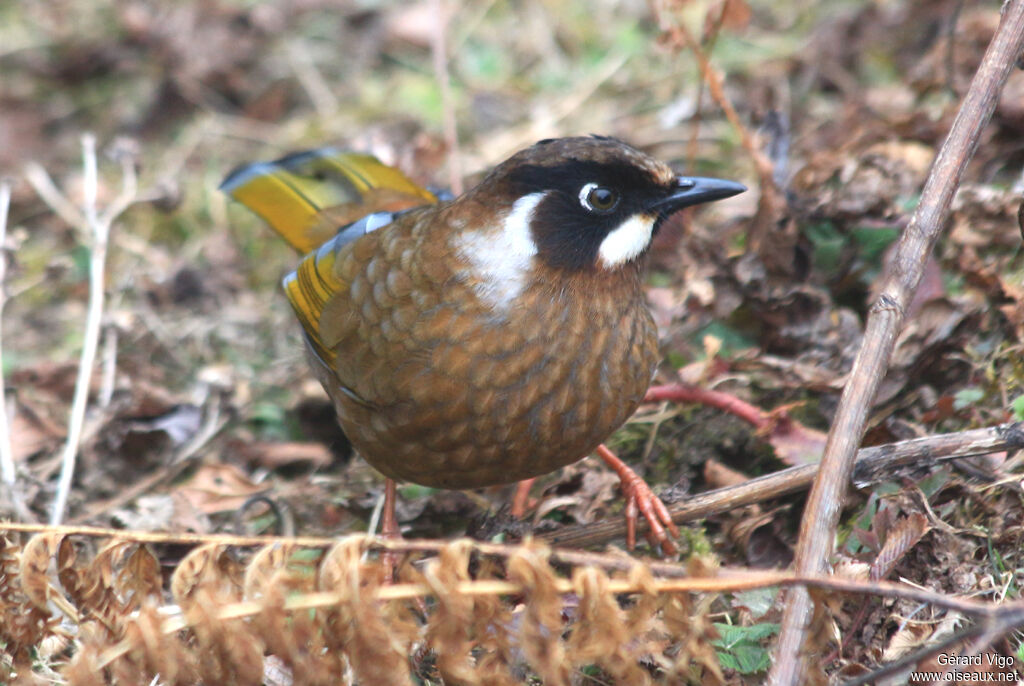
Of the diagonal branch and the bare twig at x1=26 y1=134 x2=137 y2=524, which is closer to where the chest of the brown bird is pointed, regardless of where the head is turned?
the diagonal branch

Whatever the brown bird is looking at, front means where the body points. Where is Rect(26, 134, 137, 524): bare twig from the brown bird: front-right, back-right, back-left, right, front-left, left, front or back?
back

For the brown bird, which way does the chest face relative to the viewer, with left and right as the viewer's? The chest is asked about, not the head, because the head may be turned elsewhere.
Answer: facing the viewer and to the right of the viewer

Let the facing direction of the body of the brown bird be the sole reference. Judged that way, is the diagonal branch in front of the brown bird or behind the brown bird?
in front
